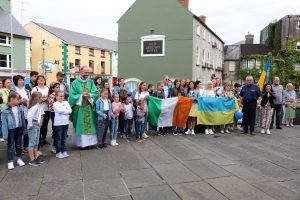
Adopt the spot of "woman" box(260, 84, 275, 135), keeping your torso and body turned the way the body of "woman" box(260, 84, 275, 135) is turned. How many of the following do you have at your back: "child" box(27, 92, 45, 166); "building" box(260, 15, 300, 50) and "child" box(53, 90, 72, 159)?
1

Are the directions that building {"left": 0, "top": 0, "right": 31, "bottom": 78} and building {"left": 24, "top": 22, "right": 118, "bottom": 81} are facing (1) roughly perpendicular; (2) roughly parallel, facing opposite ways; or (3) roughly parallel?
roughly parallel

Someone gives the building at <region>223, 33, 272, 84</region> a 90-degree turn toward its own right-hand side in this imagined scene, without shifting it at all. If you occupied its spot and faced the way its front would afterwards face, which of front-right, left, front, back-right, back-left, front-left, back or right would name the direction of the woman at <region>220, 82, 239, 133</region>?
left

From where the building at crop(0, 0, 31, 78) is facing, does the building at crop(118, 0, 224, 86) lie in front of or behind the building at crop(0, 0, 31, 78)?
in front

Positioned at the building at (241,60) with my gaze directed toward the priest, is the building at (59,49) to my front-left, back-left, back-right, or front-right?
front-right

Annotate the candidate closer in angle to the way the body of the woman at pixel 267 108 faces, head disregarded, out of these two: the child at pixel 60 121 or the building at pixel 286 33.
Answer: the child

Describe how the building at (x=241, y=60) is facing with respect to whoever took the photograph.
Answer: facing the viewer

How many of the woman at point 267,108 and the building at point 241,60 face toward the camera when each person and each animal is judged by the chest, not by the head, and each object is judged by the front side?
2

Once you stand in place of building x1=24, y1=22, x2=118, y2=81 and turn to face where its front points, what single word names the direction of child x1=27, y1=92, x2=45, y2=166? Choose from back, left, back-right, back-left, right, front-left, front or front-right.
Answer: front-right

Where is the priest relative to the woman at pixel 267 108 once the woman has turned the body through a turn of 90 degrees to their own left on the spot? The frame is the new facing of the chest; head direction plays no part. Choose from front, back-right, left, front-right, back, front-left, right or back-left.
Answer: back-right

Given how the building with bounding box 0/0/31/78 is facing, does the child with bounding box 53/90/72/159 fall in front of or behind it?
in front

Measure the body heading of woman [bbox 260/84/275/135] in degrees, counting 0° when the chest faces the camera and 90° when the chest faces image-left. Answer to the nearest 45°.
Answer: approximately 0°
